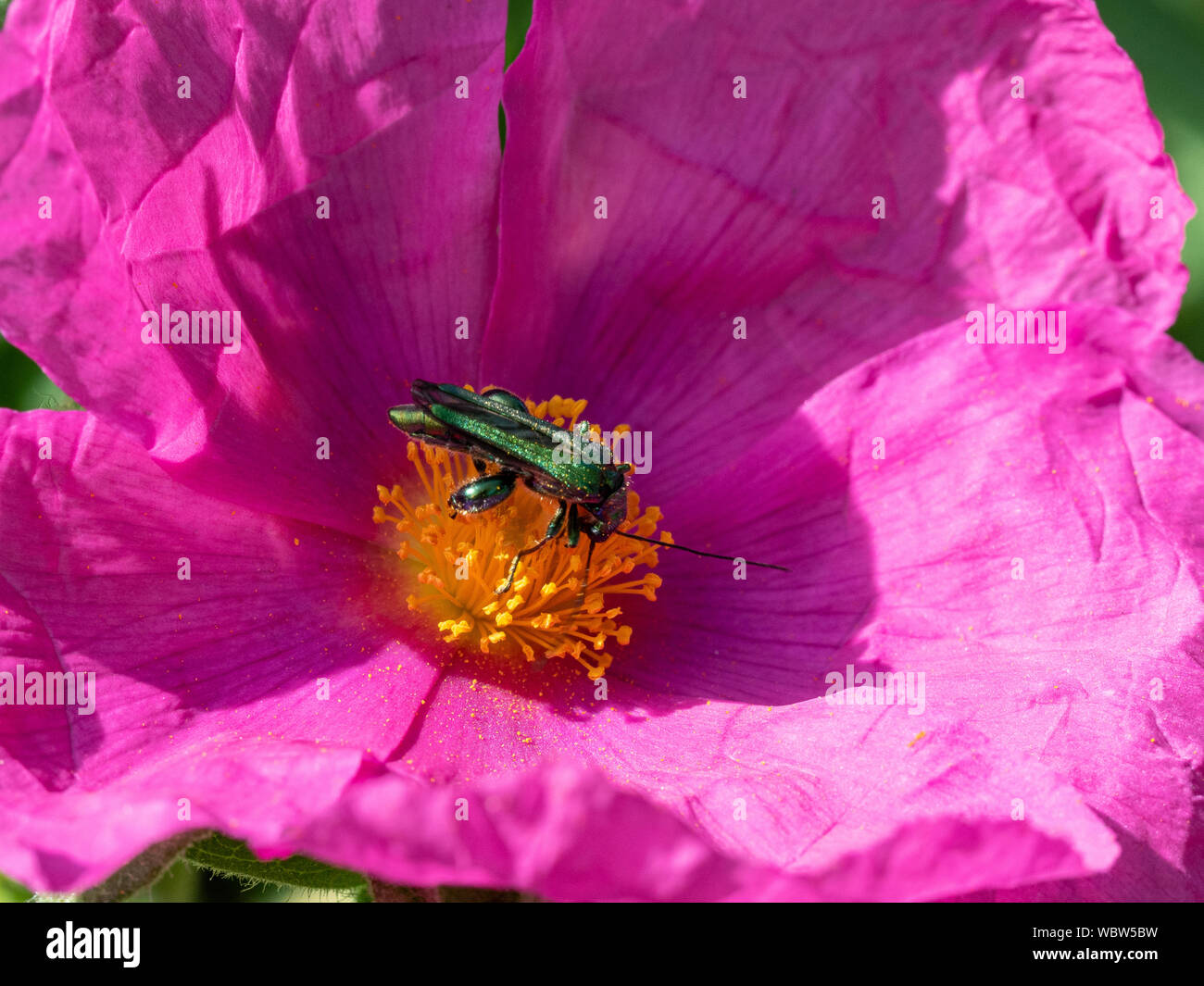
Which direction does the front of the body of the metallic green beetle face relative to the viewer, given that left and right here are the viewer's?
facing the viewer and to the right of the viewer
